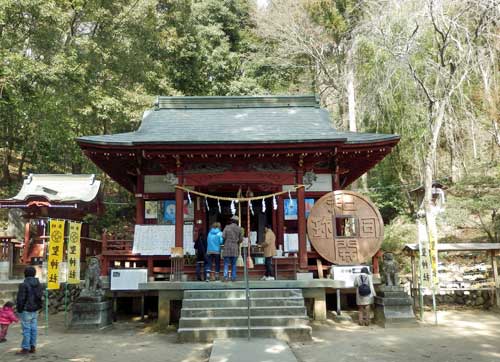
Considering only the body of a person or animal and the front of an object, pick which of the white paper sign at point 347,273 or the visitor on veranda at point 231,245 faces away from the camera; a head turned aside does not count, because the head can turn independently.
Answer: the visitor on veranda

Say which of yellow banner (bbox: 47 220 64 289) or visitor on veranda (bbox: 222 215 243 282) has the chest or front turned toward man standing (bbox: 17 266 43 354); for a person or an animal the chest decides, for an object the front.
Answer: the yellow banner

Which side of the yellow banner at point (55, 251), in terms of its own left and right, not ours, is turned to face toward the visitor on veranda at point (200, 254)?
left

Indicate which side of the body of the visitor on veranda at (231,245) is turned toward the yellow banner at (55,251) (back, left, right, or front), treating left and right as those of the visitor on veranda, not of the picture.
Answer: left

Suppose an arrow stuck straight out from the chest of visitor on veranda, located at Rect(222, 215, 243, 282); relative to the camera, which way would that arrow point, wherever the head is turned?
away from the camera

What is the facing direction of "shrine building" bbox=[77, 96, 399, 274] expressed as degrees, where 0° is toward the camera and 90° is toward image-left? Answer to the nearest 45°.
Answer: approximately 0°

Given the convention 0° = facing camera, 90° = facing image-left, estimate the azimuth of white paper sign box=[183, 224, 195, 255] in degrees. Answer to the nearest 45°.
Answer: approximately 0°

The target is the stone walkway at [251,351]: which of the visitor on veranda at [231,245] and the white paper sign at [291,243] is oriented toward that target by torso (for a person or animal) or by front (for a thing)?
the white paper sign

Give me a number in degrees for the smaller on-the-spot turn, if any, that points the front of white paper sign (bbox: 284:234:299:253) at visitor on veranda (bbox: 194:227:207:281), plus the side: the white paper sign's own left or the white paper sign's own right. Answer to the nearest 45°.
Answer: approximately 45° to the white paper sign's own right

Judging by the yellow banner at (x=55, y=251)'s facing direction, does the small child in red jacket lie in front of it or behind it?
in front

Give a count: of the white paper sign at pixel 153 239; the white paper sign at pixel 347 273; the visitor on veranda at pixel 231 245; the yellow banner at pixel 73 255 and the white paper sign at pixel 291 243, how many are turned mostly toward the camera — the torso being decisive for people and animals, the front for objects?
4
